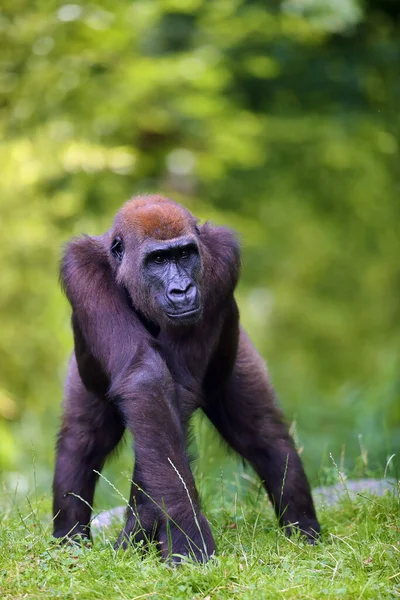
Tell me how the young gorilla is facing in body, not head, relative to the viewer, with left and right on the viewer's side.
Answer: facing the viewer
